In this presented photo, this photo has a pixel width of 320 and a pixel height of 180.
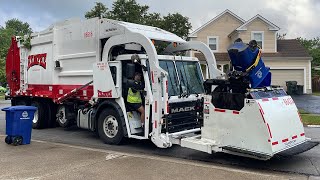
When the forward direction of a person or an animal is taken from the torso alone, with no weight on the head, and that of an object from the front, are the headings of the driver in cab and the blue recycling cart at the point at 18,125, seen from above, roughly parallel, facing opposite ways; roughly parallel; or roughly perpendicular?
roughly parallel

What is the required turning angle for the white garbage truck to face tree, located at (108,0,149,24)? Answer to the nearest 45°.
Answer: approximately 135° to its left

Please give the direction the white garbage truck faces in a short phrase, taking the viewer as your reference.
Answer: facing the viewer and to the right of the viewer

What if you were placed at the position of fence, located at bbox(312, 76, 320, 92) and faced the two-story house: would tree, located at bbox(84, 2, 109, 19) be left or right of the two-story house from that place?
right

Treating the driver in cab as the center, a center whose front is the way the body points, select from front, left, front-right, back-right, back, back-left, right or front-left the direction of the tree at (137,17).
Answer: back-left

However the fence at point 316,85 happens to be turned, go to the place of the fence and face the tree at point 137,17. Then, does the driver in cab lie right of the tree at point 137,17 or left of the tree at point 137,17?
left
